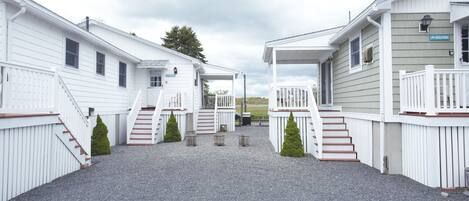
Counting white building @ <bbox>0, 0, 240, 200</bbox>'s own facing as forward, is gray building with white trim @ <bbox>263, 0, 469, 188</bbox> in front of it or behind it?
in front

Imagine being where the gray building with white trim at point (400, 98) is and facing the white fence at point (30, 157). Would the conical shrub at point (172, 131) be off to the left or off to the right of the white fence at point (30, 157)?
right

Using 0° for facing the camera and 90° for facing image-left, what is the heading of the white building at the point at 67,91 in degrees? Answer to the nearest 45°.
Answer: approximately 315°

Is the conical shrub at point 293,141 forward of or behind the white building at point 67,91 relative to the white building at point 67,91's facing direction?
forward
